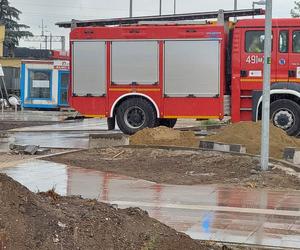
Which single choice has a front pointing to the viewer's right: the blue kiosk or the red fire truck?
the red fire truck

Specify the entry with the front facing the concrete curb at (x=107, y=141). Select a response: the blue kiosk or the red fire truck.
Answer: the blue kiosk

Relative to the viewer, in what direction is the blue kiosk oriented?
toward the camera

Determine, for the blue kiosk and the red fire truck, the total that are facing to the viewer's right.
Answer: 1

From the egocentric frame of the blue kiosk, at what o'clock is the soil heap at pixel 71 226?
The soil heap is roughly at 12 o'clock from the blue kiosk.

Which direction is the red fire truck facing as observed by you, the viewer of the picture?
facing to the right of the viewer

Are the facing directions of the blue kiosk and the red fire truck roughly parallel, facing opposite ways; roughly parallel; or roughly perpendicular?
roughly perpendicular

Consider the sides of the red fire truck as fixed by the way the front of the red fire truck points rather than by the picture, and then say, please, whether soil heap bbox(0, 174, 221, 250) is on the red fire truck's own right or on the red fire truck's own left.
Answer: on the red fire truck's own right
